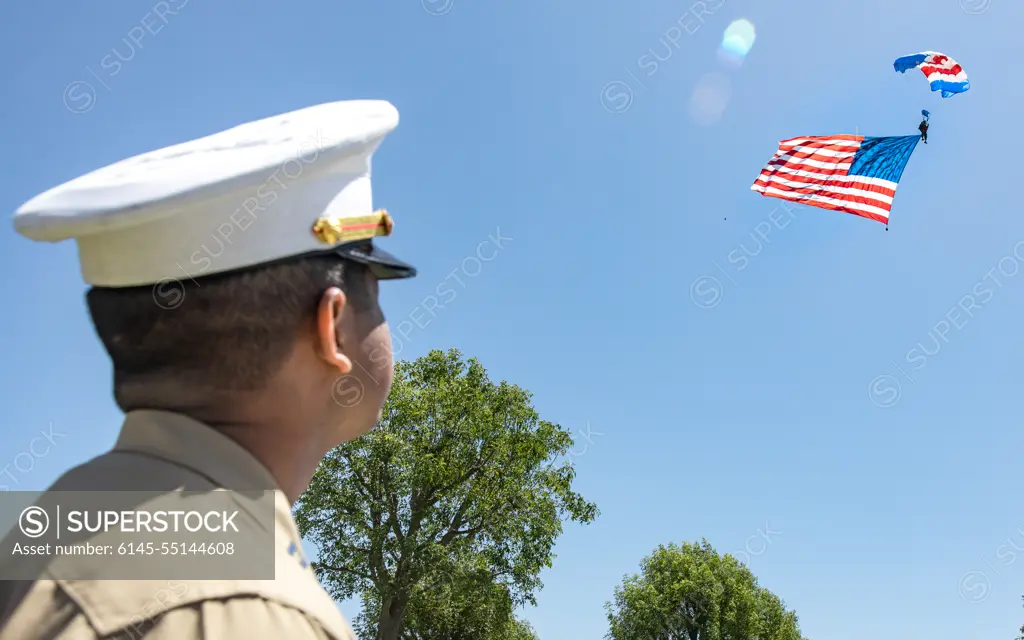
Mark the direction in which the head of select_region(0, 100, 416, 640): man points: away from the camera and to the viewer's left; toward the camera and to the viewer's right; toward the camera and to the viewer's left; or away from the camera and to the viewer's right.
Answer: away from the camera and to the viewer's right

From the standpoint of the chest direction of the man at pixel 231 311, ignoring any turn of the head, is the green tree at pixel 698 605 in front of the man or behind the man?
in front

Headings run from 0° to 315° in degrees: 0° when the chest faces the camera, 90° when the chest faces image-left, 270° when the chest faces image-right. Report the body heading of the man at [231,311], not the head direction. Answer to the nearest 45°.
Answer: approximately 225°
